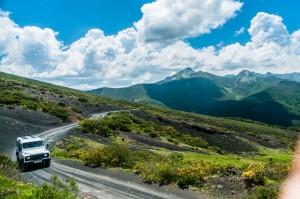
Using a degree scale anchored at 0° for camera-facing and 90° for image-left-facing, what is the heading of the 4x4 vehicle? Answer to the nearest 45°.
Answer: approximately 315°

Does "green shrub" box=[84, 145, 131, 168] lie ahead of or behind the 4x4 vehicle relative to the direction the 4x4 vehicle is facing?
ahead
